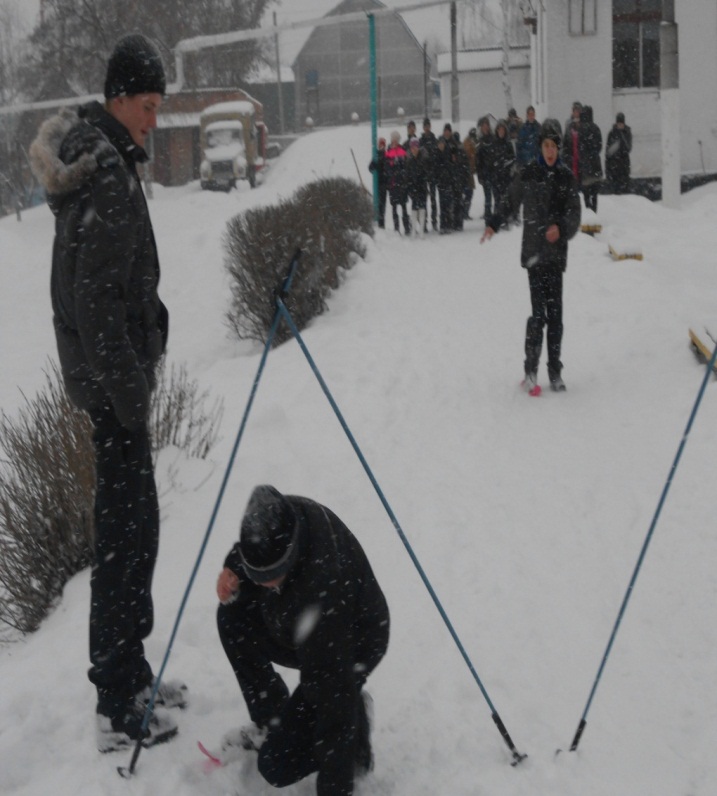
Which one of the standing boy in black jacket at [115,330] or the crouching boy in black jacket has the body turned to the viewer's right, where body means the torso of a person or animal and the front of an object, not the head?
the standing boy in black jacket

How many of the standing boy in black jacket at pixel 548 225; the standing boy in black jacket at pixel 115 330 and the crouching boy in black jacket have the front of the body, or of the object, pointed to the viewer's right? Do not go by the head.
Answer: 1

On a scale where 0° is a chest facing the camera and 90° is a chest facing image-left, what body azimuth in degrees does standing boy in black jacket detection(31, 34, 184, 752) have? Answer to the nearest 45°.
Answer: approximately 270°

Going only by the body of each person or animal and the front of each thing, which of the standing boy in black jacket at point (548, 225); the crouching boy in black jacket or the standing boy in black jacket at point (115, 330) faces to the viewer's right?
the standing boy in black jacket at point (115, 330)

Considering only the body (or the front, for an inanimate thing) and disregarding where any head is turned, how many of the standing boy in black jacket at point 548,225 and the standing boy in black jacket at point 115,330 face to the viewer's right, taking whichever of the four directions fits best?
1

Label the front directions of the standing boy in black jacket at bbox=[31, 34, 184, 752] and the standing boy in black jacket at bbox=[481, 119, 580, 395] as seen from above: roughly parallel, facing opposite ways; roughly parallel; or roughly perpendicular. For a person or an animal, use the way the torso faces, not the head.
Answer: roughly perpendicular

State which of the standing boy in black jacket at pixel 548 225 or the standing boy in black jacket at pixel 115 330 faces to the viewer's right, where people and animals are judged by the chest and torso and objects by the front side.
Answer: the standing boy in black jacket at pixel 115 330

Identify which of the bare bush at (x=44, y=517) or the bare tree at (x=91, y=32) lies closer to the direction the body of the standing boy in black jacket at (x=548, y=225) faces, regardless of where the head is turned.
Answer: the bare bush

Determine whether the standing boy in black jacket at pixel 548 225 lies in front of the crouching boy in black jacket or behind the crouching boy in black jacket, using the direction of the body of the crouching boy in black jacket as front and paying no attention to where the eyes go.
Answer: behind

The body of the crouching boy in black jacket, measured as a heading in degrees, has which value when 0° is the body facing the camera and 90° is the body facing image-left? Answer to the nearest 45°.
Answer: approximately 45°

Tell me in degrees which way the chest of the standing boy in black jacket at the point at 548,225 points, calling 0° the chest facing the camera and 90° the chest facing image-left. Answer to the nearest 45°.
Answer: approximately 0°
